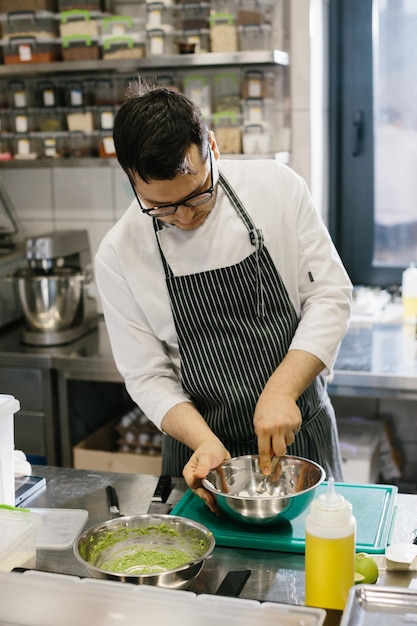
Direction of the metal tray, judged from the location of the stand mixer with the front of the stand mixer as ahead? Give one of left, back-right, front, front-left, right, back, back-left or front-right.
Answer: front-left

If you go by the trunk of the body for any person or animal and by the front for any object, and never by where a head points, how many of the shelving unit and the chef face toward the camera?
2

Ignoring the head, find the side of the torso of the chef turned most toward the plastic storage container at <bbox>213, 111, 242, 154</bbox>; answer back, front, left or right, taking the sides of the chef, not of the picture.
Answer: back

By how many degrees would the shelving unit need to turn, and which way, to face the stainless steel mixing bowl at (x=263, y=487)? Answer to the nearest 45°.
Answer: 0° — it already faces it

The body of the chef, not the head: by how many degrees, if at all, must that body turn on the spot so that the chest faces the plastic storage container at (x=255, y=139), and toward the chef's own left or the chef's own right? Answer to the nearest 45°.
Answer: approximately 180°

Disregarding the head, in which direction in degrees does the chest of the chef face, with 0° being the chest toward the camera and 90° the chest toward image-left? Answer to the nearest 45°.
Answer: approximately 0°

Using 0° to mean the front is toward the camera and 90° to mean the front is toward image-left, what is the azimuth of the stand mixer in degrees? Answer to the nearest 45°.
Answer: approximately 45°

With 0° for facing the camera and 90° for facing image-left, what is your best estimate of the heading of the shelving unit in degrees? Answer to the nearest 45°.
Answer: approximately 0°
